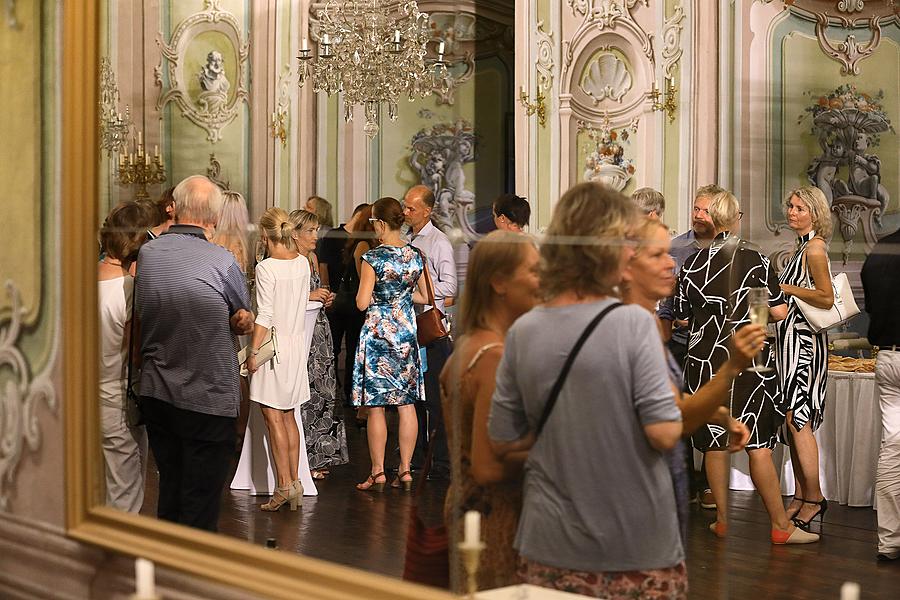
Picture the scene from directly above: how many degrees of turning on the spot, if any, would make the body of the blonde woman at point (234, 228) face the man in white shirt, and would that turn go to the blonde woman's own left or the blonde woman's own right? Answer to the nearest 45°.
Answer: approximately 135° to the blonde woman's own right

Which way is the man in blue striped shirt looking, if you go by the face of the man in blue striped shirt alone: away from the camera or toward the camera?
away from the camera

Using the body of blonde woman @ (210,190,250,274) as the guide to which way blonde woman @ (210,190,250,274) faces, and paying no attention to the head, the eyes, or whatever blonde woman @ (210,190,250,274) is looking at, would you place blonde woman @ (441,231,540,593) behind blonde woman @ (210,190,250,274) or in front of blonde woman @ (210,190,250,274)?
behind

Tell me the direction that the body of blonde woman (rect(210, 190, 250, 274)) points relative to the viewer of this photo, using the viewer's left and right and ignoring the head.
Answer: facing away from the viewer

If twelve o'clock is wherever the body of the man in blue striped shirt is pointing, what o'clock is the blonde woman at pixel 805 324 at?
The blonde woman is roughly at 3 o'clock from the man in blue striped shirt.

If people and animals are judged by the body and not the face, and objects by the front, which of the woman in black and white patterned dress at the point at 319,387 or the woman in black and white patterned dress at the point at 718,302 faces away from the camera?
the woman in black and white patterned dress at the point at 718,302

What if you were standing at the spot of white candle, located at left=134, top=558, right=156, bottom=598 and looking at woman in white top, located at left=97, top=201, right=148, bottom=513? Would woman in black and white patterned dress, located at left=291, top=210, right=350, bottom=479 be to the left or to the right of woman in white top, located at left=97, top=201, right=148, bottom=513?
right

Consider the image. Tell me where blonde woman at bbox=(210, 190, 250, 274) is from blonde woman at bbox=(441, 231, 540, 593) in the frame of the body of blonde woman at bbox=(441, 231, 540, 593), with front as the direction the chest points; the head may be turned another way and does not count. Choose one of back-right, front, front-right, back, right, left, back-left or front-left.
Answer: left

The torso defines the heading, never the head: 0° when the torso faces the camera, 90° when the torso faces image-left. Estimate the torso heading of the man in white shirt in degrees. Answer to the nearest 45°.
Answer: approximately 45°

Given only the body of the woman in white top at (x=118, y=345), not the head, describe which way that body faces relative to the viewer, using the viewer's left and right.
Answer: facing away from the viewer and to the right of the viewer
